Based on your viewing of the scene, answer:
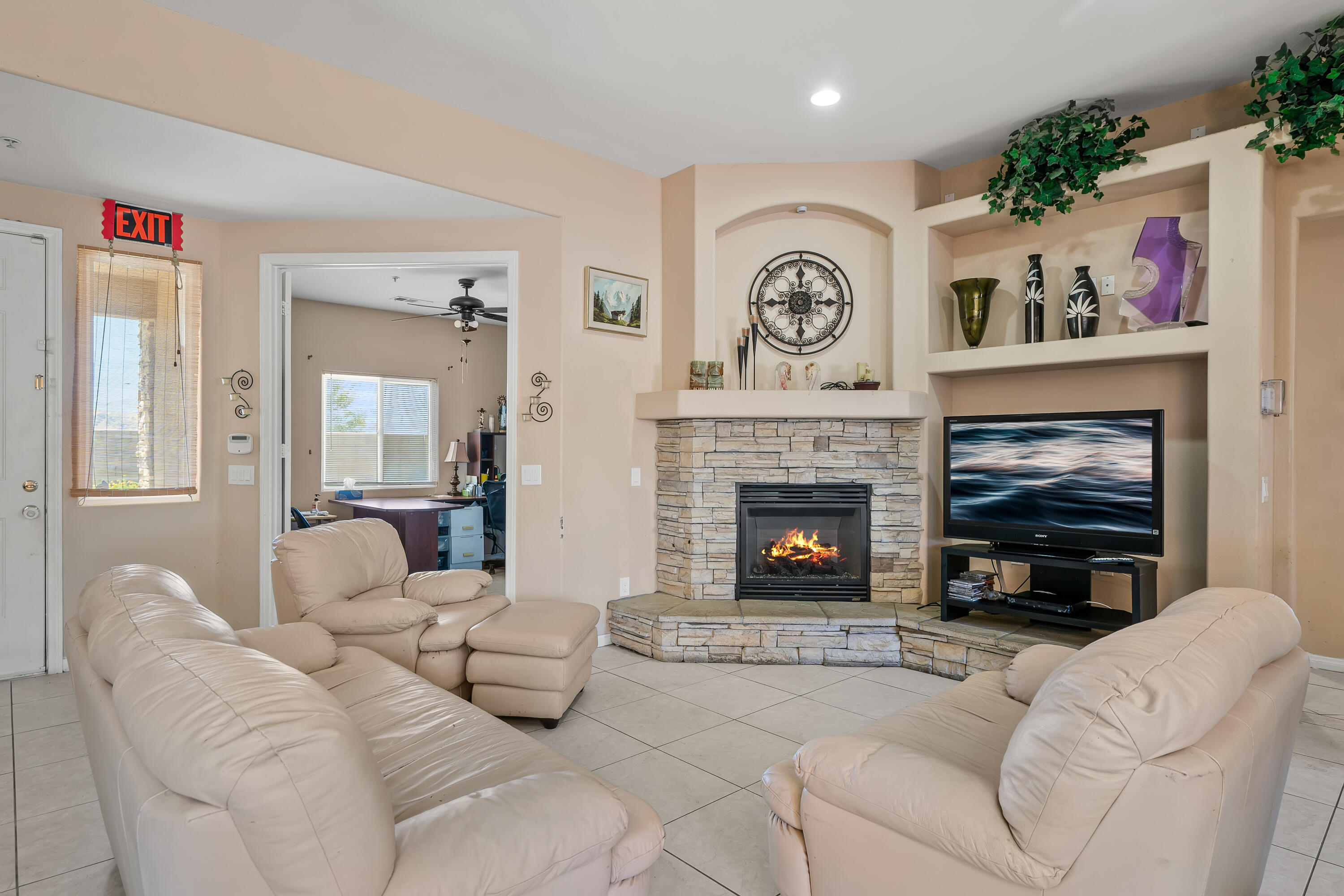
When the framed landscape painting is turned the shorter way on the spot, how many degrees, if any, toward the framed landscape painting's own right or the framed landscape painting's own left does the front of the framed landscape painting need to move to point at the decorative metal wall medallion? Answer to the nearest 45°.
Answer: approximately 45° to the framed landscape painting's own left

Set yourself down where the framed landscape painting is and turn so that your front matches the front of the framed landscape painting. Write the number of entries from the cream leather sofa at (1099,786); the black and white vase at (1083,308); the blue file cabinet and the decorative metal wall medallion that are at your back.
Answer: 1

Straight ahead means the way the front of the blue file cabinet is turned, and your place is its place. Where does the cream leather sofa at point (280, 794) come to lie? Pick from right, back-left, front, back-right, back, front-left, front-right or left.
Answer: front

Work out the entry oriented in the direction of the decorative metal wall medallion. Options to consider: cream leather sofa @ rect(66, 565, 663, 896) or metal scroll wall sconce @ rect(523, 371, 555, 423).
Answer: the cream leather sofa

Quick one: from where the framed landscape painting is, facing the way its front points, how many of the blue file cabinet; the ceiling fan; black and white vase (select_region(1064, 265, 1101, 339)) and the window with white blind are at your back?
3

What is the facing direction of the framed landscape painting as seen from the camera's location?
facing the viewer and to the right of the viewer

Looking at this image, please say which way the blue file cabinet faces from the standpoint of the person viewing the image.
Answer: facing the viewer

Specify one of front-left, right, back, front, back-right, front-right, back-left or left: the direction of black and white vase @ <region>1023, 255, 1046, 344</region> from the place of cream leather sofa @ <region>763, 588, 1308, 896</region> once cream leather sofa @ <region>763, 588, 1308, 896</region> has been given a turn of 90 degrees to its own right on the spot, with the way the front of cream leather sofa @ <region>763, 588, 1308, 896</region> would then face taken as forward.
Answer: front-left

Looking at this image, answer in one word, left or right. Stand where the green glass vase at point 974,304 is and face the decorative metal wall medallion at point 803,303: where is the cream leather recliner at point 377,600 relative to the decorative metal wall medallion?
left

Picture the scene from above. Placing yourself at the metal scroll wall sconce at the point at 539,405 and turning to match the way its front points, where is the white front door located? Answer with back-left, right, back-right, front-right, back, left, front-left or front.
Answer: right

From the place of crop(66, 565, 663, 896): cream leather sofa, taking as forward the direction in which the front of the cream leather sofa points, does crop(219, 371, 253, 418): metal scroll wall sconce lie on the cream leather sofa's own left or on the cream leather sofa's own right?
on the cream leather sofa's own left

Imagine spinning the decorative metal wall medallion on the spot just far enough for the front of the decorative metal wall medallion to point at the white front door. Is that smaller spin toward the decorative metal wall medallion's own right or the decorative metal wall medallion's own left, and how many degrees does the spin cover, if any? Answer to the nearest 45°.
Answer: approximately 90° to the decorative metal wall medallion's own right

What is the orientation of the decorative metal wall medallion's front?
toward the camera

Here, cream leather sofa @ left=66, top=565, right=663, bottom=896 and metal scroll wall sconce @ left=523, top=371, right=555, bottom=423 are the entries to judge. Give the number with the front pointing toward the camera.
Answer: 1

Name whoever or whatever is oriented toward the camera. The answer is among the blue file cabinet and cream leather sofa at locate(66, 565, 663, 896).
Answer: the blue file cabinet

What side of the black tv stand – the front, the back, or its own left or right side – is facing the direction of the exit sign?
right
